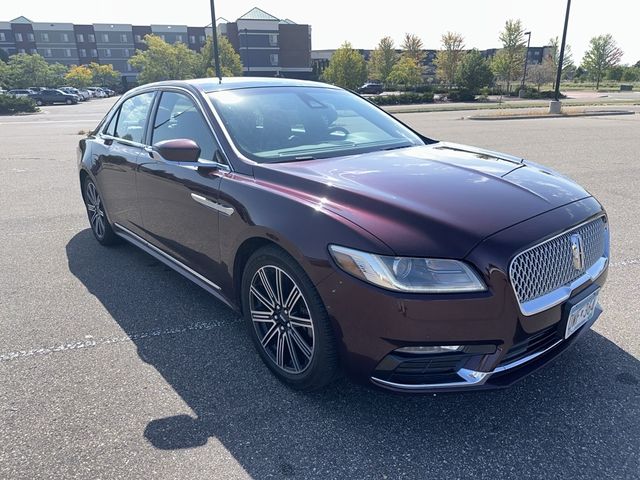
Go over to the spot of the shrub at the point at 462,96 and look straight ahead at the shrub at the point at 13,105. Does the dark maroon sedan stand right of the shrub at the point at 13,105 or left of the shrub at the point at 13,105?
left

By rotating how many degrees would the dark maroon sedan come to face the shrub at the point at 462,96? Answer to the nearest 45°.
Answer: approximately 135° to its left

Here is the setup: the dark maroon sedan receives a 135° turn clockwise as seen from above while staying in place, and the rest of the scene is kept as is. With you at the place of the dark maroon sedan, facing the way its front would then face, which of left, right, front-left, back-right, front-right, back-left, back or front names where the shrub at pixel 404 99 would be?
right

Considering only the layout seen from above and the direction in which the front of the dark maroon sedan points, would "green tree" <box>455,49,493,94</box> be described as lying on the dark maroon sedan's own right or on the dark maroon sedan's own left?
on the dark maroon sedan's own left

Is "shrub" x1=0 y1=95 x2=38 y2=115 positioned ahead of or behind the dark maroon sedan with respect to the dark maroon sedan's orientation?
behind

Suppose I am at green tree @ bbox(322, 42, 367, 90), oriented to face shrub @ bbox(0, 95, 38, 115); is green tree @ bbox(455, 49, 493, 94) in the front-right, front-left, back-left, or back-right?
back-left

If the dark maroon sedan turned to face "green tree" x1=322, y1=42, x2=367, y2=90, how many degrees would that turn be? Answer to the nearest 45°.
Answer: approximately 135° to its left

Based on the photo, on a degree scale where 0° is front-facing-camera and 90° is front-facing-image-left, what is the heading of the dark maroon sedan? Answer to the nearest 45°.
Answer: approximately 315°
